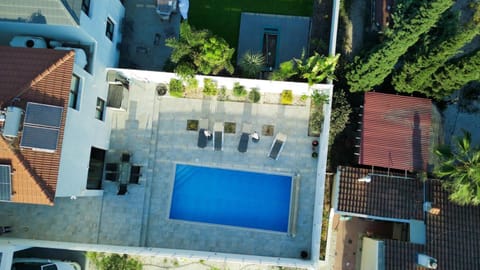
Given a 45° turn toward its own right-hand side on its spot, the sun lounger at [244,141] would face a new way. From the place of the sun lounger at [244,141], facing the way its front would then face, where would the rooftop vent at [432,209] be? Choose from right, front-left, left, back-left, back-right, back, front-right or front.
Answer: back-left

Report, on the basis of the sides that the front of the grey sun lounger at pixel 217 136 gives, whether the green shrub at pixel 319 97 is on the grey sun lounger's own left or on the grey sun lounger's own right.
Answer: on the grey sun lounger's own left

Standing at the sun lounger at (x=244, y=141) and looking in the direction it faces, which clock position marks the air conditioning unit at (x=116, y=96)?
The air conditioning unit is roughly at 3 o'clock from the sun lounger.

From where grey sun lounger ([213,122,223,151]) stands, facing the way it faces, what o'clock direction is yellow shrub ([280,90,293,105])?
The yellow shrub is roughly at 9 o'clock from the grey sun lounger.

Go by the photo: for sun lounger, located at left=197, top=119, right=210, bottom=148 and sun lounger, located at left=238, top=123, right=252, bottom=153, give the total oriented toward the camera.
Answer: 2

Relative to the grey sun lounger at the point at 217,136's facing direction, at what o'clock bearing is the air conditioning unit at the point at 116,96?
The air conditioning unit is roughly at 3 o'clock from the grey sun lounger.

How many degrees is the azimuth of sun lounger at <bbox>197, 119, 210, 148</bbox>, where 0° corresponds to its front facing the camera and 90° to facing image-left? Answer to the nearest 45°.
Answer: approximately 0°

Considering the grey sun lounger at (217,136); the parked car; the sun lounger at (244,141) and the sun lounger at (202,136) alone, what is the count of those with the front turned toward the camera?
3
